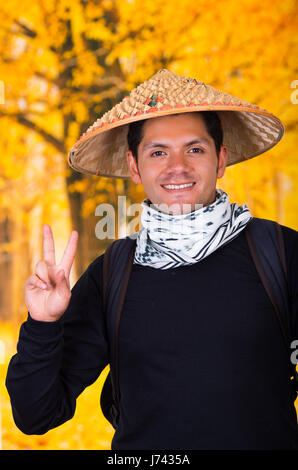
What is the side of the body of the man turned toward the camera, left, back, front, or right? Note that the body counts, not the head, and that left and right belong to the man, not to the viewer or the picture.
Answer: front
